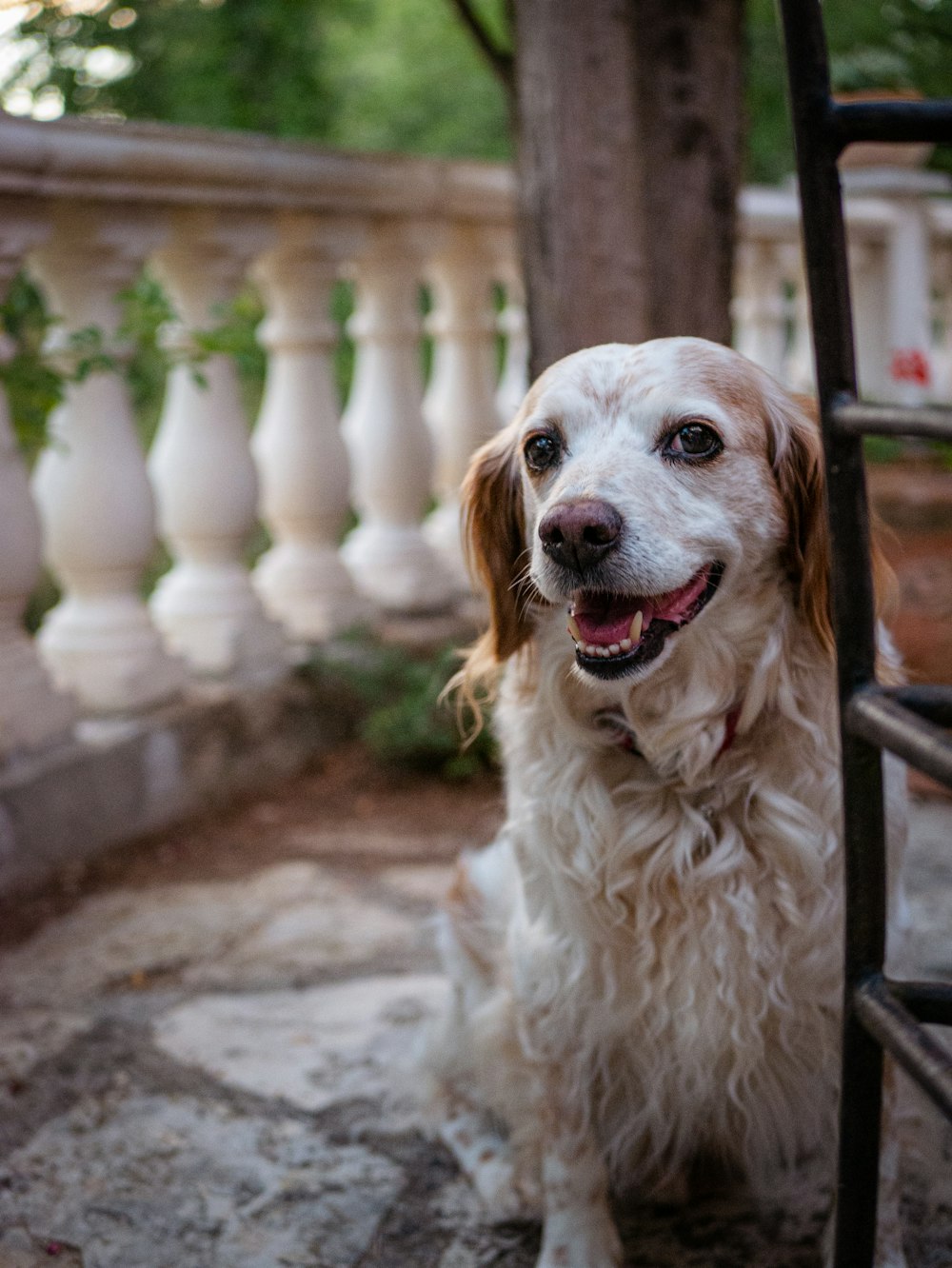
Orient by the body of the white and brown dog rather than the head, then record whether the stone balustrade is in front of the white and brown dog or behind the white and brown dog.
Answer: behind

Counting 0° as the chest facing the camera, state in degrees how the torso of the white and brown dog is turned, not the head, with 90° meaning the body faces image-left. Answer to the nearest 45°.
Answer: approximately 0°

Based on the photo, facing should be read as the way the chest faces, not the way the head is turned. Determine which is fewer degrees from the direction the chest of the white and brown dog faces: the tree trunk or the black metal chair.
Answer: the black metal chair

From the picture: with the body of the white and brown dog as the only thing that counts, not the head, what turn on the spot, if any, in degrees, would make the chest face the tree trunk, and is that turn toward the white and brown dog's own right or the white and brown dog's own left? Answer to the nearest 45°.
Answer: approximately 180°

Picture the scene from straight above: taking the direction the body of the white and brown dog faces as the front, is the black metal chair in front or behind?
in front

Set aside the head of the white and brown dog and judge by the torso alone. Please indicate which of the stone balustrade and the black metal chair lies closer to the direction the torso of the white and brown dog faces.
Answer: the black metal chair
